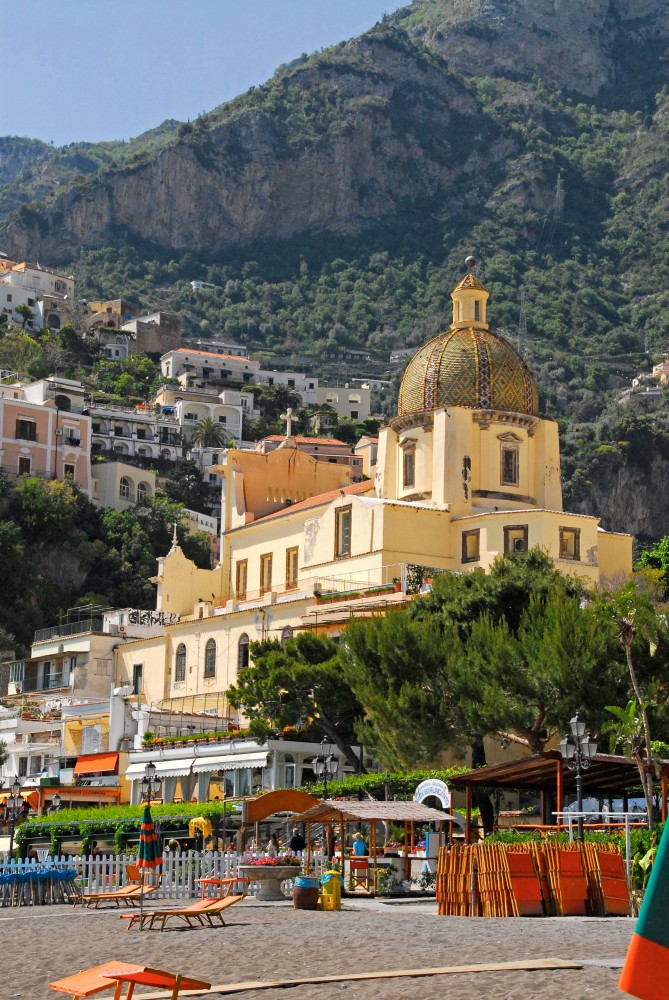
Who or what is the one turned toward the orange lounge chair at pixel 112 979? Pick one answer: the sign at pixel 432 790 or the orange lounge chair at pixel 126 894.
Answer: the sign

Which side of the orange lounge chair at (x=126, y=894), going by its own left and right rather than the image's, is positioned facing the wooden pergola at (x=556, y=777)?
back

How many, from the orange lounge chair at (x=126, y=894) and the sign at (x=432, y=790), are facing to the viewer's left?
1

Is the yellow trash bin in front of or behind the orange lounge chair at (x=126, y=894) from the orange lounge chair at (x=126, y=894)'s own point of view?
behind

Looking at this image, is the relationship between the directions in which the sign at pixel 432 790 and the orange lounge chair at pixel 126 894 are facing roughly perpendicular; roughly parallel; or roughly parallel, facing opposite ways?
roughly perpendicular

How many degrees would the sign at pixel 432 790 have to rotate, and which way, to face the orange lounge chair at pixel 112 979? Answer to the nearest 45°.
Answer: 0° — it already faces it

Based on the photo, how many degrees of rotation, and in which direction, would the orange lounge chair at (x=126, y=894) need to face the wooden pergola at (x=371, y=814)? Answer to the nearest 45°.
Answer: approximately 180°

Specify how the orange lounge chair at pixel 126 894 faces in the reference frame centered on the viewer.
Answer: facing to the left of the viewer

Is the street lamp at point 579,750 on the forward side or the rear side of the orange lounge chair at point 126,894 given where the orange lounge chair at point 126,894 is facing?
on the rear side

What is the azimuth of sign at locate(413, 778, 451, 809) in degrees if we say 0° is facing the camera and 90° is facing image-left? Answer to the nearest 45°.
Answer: approximately 0°
